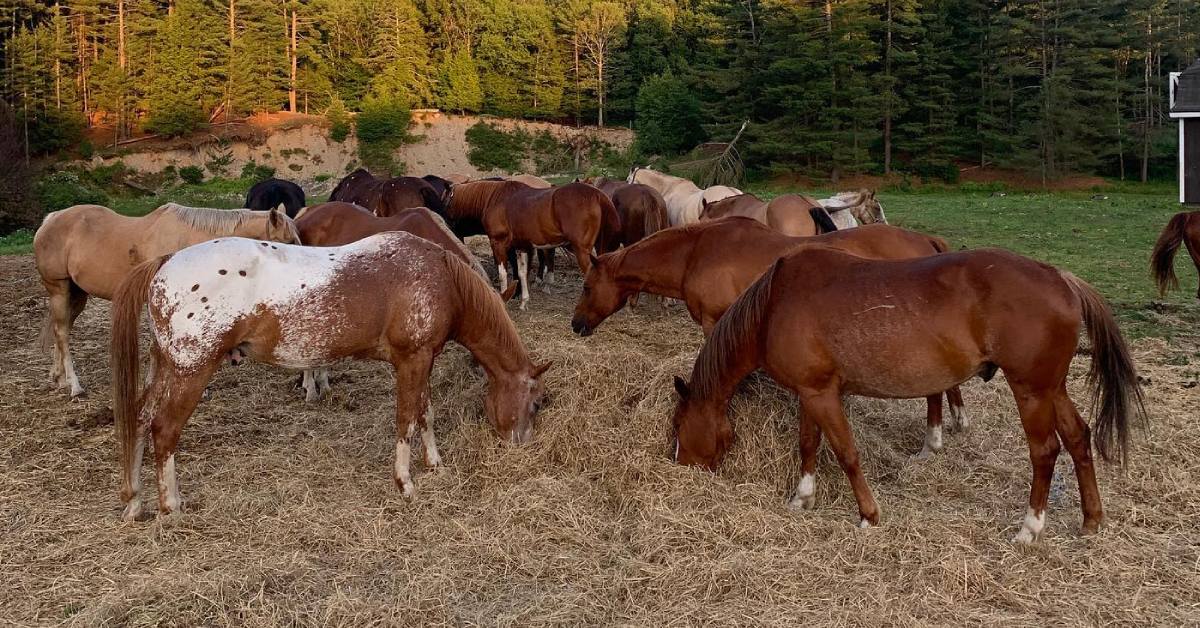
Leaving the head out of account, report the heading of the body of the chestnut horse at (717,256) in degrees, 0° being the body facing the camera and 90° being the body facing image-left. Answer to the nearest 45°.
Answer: approximately 90°

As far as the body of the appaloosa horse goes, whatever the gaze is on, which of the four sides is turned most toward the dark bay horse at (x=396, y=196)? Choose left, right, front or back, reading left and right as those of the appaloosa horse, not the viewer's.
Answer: left

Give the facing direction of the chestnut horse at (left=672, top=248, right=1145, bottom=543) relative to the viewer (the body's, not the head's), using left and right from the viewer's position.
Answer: facing to the left of the viewer

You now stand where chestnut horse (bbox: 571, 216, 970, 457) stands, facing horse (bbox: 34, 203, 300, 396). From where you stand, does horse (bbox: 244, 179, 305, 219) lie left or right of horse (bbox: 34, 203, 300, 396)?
right

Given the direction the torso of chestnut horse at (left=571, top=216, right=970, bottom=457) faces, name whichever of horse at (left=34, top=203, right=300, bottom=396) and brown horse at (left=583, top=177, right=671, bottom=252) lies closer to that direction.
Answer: the horse

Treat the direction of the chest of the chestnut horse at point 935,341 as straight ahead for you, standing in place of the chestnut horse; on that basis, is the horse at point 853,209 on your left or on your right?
on your right
